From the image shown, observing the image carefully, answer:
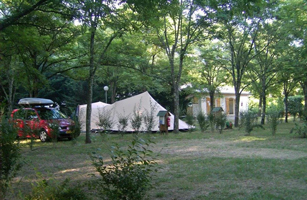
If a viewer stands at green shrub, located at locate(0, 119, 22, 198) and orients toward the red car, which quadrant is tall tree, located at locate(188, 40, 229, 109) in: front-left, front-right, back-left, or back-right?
front-right

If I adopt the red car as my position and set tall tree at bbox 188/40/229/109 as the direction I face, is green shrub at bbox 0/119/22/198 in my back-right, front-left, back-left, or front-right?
back-right

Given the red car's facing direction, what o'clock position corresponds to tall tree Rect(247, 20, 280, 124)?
The tall tree is roughly at 10 o'clock from the red car.

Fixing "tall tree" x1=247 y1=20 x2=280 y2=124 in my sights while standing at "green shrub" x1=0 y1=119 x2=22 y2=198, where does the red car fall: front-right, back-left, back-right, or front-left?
front-left

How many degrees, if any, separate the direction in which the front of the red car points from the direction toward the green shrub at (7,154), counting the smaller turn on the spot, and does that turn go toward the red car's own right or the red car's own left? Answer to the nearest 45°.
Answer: approximately 45° to the red car's own right

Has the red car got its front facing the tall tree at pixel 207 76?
no

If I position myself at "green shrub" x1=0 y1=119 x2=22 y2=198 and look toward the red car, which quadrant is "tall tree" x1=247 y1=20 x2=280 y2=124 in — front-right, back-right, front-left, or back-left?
front-right

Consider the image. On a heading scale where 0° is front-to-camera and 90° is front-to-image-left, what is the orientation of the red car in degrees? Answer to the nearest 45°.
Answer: approximately 315°
